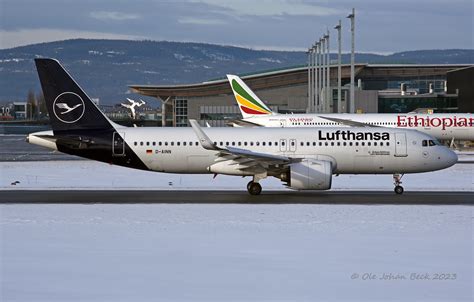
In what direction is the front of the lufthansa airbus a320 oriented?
to the viewer's right
